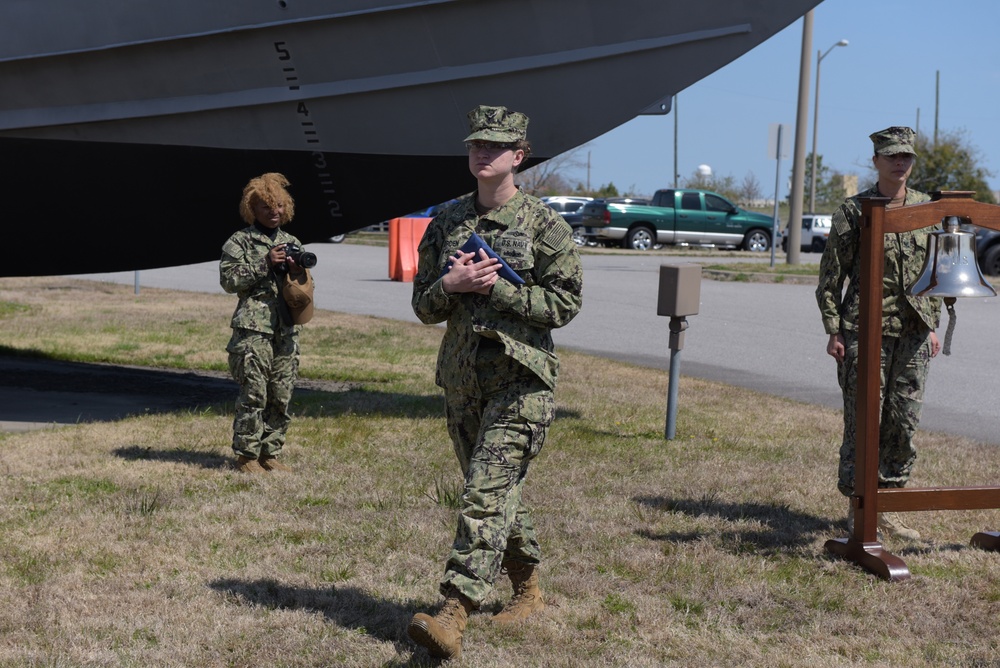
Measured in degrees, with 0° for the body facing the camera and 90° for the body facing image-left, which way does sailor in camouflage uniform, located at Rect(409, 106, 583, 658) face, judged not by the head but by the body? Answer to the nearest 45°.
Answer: approximately 45°

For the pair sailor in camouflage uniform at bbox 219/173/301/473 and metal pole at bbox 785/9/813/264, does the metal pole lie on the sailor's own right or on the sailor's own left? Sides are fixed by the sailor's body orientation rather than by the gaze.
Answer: on the sailor's own left

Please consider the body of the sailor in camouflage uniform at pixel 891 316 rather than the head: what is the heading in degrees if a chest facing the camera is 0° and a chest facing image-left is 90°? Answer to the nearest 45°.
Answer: approximately 315°

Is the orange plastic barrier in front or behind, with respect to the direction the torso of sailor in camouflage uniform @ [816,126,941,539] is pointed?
behind

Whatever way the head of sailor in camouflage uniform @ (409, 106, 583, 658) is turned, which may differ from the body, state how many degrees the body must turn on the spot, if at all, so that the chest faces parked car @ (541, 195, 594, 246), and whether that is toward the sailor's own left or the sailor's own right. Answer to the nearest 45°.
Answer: approximately 135° to the sailor's own right

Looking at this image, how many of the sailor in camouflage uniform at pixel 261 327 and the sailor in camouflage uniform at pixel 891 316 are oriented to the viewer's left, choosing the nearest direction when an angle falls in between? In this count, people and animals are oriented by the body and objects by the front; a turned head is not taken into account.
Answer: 0

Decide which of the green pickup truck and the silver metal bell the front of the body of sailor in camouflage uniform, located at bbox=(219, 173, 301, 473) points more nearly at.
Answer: the silver metal bell

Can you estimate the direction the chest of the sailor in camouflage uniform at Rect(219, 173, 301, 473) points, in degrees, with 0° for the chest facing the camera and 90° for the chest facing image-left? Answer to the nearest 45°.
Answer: approximately 315°

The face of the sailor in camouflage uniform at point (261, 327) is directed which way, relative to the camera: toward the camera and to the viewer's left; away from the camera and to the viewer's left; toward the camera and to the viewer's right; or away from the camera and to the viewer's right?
toward the camera and to the viewer's right

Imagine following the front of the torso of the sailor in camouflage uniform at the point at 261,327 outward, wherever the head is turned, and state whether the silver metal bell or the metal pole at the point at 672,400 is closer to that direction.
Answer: the silver metal bell

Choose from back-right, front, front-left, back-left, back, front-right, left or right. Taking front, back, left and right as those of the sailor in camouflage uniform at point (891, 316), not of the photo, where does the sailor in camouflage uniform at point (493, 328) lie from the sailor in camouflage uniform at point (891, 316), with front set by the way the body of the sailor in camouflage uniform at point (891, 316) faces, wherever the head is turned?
right
